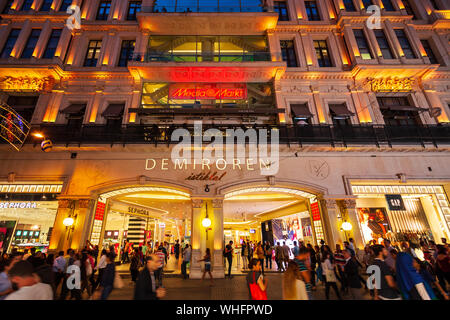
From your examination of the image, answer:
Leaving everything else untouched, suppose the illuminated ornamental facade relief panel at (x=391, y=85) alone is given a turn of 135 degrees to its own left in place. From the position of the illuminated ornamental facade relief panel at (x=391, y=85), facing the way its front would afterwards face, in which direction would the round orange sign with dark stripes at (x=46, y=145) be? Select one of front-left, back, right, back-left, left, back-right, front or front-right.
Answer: back

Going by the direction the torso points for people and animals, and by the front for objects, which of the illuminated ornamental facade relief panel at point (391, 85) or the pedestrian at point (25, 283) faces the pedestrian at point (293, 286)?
the illuminated ornamental facade relief panel

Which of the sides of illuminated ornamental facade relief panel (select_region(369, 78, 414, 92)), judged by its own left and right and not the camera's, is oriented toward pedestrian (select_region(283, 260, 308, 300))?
front

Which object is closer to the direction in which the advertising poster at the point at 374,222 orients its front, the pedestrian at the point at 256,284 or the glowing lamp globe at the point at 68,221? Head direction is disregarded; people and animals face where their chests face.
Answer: the pedestrian

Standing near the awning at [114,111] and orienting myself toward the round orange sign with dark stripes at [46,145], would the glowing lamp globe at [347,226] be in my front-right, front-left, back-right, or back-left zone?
back-left

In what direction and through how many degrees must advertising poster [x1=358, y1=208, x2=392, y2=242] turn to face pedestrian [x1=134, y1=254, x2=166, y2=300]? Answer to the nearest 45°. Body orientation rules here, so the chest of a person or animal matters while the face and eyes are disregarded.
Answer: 0° — it already faces them

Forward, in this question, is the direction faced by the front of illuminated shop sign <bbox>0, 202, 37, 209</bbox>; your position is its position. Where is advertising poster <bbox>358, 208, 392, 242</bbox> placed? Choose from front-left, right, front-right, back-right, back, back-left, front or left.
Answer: front-left

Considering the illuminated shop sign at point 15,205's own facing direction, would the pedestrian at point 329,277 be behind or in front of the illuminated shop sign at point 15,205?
in front

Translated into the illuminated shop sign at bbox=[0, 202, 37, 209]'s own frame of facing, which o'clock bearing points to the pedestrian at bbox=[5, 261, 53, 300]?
The pedestrian is roughly at 12 o'clock from the illuminated shop sign.
